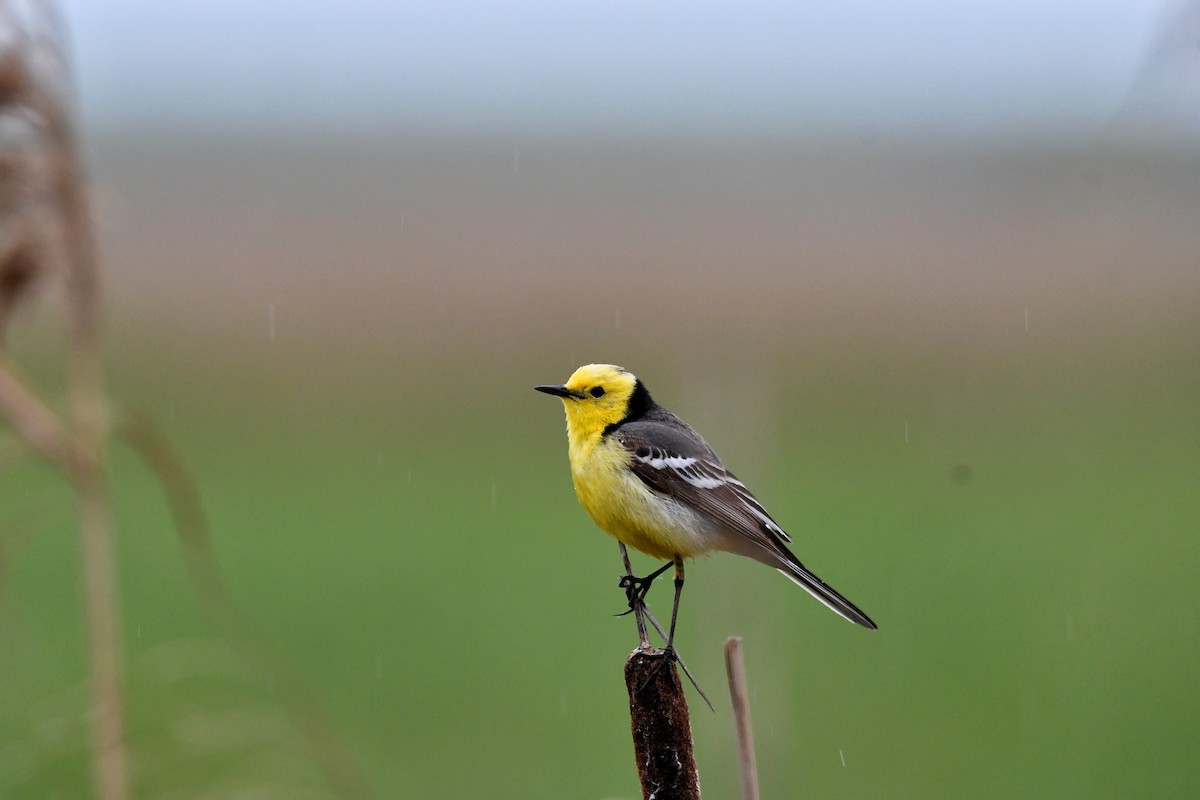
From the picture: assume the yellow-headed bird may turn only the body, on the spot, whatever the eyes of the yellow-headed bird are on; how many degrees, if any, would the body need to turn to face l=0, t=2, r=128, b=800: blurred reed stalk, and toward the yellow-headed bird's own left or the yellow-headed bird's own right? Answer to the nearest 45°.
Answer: approximately 45° to the yellow-headed bird's own left

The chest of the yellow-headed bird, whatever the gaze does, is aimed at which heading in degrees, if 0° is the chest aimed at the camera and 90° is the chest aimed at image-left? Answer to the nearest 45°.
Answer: approximately 90°

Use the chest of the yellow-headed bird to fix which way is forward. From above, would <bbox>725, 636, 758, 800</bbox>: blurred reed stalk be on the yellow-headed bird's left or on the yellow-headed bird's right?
on the yellow-headed bird's right
